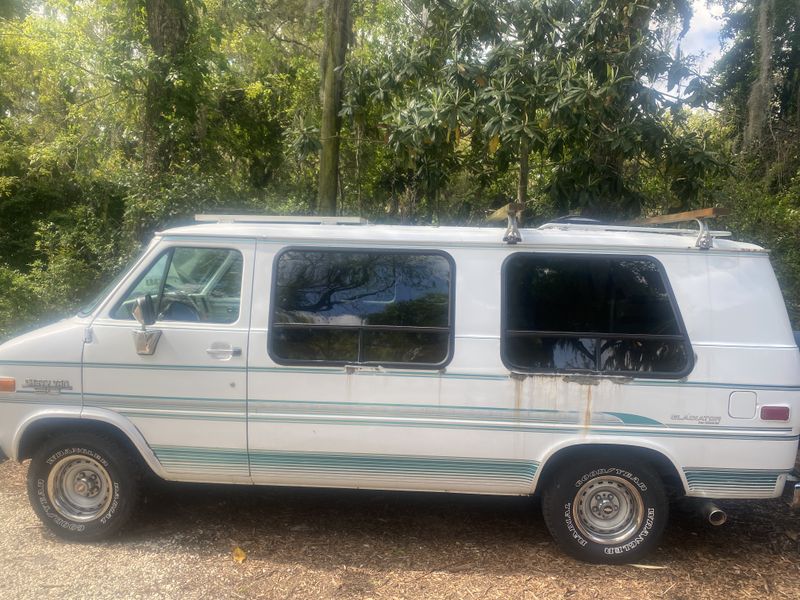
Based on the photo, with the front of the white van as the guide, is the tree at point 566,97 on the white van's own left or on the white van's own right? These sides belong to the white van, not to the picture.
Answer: on the white van's own right

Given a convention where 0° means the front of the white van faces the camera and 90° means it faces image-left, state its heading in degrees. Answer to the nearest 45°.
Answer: approximately 90°
